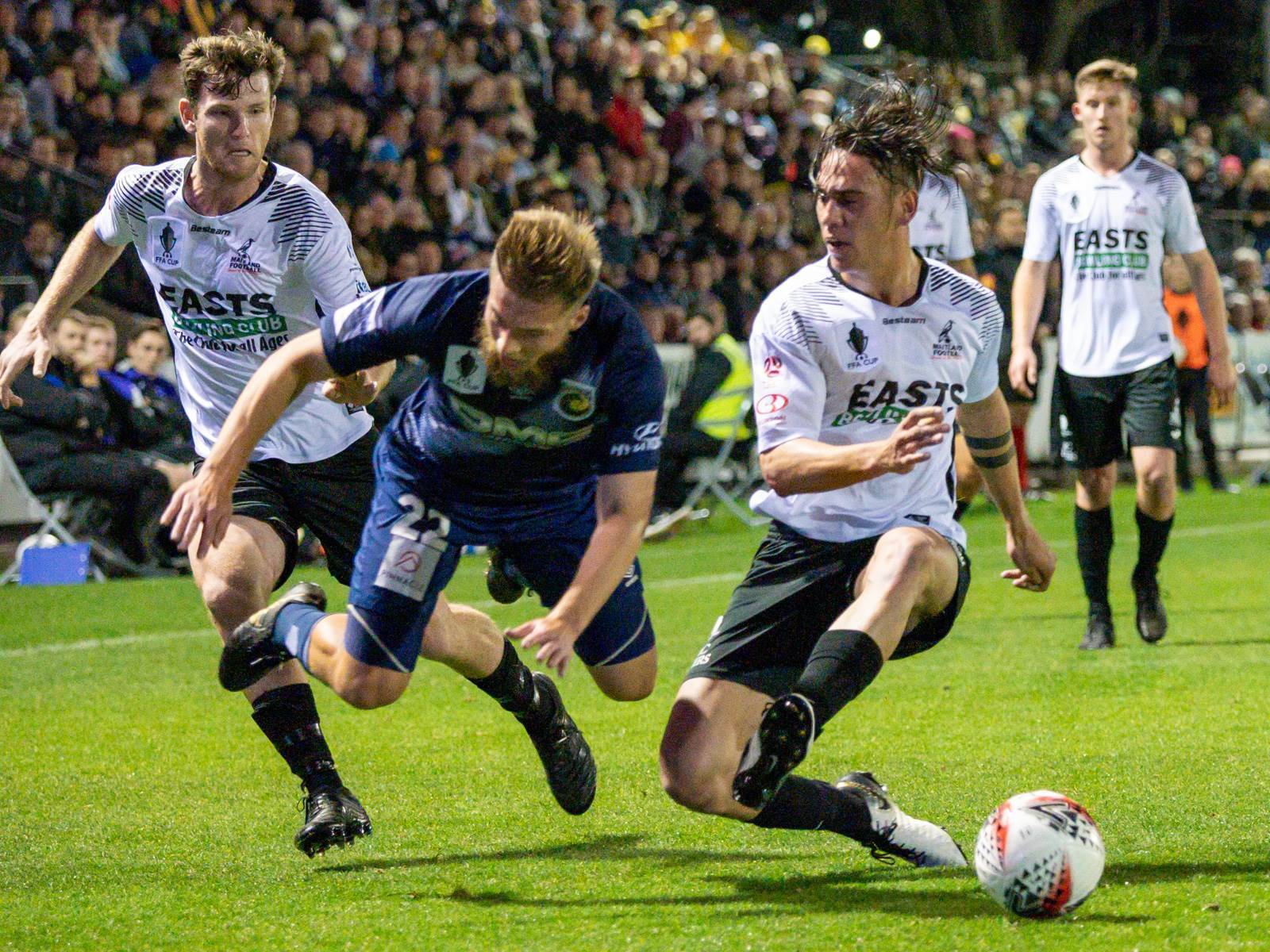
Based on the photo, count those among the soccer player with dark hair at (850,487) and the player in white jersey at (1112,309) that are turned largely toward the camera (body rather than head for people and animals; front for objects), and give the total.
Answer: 2

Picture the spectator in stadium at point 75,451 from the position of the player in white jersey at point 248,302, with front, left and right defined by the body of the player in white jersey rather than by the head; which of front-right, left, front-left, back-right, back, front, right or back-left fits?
back

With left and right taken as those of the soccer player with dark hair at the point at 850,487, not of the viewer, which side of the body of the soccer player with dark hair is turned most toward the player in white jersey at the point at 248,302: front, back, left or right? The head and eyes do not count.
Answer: right

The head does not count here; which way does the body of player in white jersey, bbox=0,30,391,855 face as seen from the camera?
toward the camera

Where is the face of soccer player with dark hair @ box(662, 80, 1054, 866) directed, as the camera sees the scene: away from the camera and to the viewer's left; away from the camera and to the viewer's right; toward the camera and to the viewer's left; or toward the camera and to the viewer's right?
toward the camera and to the viewer's left

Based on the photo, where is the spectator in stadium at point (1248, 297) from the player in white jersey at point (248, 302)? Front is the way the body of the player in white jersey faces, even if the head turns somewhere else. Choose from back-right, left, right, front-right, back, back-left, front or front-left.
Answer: back-left

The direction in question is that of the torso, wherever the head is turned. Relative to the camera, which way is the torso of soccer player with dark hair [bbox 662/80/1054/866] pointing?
toward the camera

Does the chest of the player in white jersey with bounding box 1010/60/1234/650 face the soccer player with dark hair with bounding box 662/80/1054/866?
yes

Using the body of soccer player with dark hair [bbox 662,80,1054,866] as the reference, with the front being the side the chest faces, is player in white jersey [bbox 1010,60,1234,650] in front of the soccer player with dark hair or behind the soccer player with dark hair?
behind

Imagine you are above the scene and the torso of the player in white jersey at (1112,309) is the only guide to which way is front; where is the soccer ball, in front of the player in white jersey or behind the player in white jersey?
in front

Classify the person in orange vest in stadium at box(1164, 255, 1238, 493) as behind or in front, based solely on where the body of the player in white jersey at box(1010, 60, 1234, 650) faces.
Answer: behind

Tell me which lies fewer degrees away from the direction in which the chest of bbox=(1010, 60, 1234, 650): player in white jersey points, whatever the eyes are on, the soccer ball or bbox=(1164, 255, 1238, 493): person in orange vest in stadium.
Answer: the soccer ball
